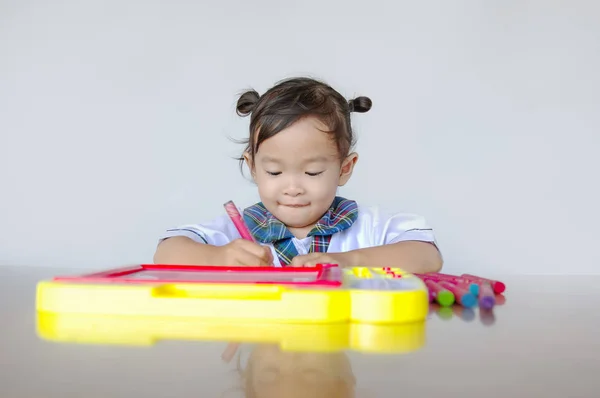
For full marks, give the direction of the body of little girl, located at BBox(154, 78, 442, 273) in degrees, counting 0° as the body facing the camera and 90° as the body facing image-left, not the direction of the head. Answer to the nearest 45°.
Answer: approximately 0°
